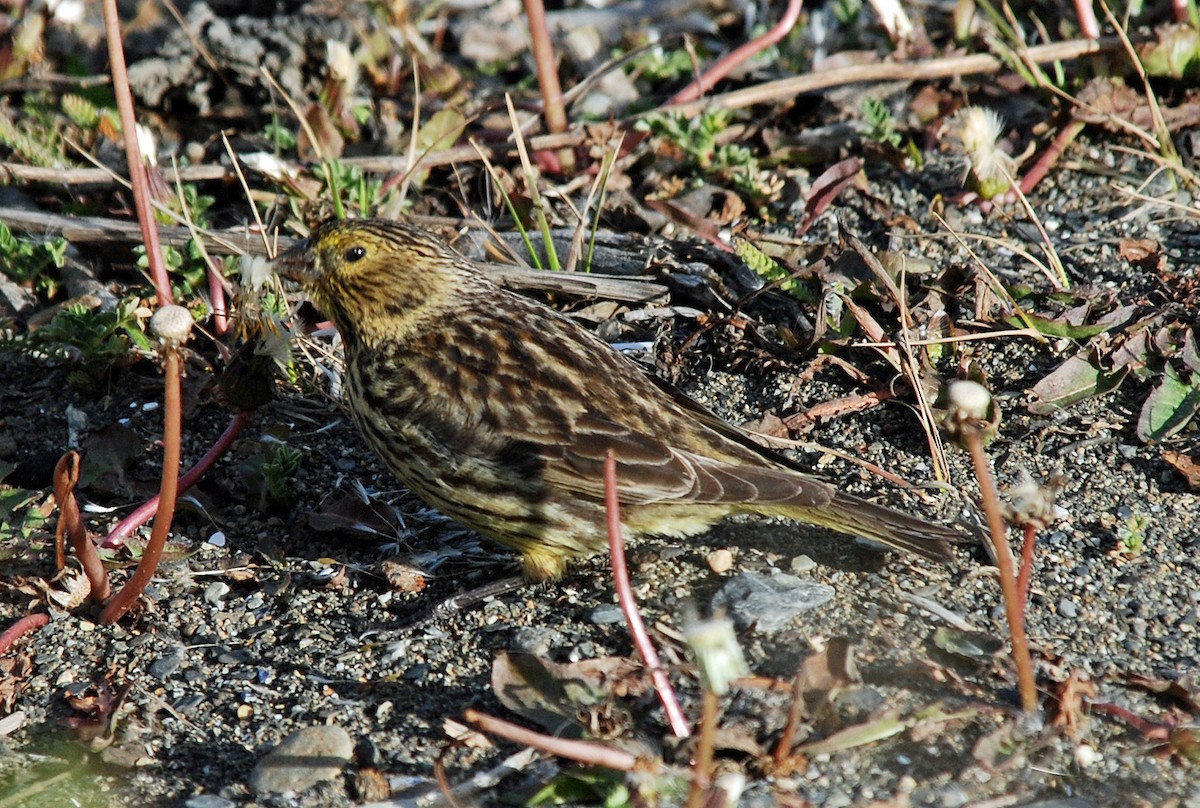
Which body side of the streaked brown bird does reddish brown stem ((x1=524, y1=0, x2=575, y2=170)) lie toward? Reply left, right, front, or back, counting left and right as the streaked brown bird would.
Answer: right

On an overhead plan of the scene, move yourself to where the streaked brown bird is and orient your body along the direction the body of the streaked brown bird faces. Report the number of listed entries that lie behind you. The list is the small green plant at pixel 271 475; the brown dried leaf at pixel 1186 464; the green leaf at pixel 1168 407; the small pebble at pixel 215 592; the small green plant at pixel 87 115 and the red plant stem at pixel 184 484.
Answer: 2

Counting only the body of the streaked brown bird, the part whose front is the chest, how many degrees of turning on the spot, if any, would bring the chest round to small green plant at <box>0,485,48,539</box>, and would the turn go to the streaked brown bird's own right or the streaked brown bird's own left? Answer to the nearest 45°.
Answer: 0° — it already faces it

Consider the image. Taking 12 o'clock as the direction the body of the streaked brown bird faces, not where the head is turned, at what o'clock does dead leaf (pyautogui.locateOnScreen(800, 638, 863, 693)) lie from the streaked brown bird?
The dead leaf is roughly at 8 o'clock from the streaked brown bird.

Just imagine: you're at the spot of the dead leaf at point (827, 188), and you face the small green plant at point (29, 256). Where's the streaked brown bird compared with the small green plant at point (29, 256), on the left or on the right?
left

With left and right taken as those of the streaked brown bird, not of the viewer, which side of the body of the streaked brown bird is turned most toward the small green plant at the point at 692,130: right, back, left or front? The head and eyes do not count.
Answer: right

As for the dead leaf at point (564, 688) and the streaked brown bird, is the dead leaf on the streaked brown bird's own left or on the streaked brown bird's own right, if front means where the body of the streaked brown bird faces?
on the streaked brown bird's own left

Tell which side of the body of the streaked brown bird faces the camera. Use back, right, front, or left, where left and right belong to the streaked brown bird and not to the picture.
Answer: left

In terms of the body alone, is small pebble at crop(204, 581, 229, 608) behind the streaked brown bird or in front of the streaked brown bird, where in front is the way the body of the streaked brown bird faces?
in front
